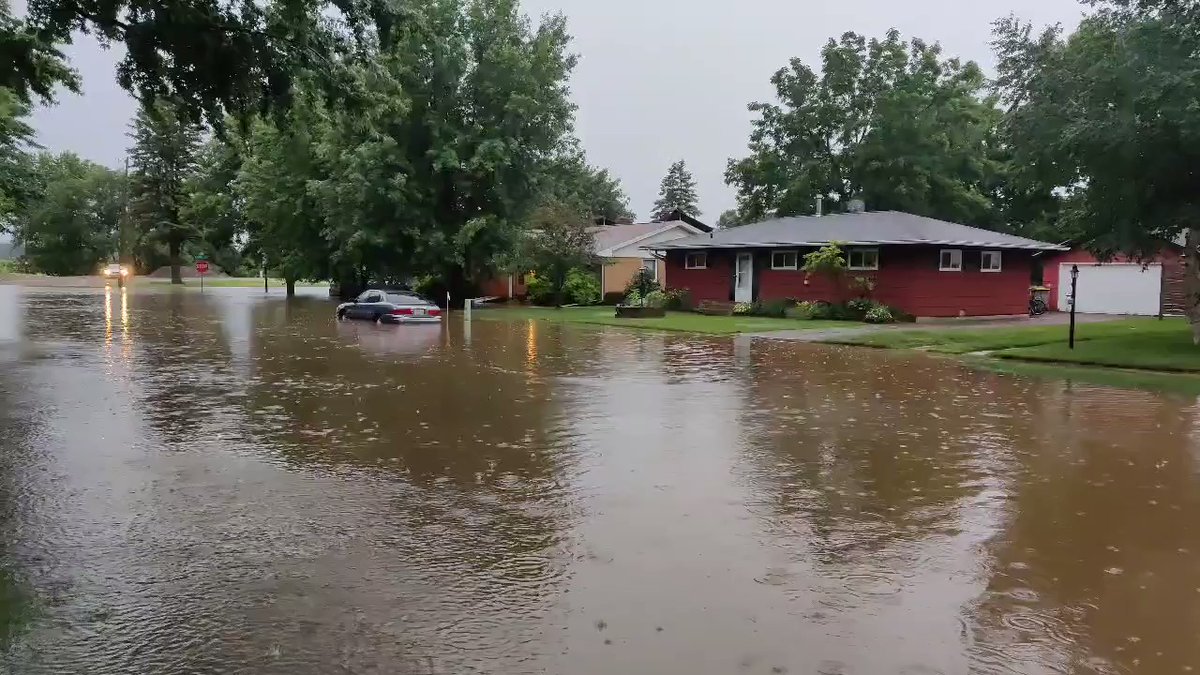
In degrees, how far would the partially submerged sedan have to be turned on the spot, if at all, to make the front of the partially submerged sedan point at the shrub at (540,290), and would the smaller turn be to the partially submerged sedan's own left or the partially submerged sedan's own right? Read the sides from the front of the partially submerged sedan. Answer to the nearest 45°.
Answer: approximately 90° to the partially submerged sedan's own right

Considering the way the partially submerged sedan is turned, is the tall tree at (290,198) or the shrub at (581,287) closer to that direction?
the tall tree

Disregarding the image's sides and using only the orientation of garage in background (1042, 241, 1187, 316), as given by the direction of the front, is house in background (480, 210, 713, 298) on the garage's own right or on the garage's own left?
on the garage's own right

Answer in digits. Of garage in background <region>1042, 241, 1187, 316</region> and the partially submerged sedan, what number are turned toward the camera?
1

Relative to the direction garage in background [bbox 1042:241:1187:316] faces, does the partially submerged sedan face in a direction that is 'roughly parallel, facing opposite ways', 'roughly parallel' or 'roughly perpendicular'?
roughly perpendicular

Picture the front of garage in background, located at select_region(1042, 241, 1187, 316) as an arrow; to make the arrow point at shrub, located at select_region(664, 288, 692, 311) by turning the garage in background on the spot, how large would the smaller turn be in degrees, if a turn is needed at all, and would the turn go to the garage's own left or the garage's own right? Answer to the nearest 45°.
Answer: approximately 90° to the garage's own right

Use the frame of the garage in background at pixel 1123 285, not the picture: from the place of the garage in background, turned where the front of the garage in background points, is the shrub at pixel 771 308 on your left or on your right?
on your right

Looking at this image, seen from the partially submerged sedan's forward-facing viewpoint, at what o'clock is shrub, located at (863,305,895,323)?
The shrub is roughly at 5 o'clock from the partially submerged sedan.

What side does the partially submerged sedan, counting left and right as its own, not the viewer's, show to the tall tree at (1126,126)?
back

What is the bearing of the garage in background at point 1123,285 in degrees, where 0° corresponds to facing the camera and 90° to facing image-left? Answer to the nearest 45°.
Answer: approximately 0°

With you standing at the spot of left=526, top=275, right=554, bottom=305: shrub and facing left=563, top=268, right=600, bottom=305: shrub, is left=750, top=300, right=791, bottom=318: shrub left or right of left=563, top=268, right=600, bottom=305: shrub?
right

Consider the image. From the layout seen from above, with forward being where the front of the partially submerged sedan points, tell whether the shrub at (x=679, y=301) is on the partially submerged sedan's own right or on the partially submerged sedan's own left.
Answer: on the partially submerged sedan's own right

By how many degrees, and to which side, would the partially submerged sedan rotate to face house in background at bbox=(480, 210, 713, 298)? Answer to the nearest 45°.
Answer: approximately 90° to its right
